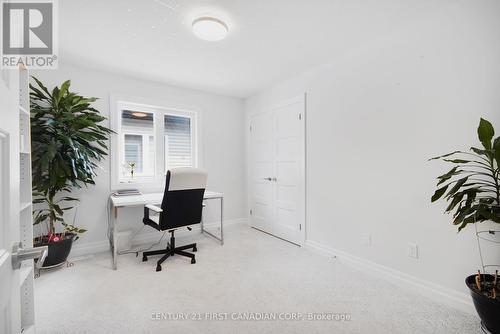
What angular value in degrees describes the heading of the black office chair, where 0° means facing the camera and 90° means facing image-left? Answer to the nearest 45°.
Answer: approximately 135°

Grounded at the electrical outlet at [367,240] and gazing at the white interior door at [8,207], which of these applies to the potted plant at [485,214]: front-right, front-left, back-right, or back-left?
front-left

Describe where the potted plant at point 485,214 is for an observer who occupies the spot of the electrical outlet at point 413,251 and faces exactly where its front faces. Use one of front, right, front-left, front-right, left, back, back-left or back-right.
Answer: left

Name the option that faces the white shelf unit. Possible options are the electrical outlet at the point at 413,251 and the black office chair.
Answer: the electrical outlet

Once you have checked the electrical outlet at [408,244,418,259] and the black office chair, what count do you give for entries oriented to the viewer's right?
0

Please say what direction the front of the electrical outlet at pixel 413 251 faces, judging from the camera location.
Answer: facing the viewer and to the left of the viewer

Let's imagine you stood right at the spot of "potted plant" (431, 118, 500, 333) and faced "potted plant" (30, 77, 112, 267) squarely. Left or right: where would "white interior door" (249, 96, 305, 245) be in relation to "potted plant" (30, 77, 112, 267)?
right

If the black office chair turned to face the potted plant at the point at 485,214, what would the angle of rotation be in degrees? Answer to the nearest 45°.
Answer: approximately 180°

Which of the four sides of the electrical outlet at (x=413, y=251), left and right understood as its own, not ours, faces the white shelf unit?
front

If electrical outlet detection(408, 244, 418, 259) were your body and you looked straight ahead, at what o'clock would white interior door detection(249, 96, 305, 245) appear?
The white interior door is roughly at 2 o'clock from the electrical outlet.

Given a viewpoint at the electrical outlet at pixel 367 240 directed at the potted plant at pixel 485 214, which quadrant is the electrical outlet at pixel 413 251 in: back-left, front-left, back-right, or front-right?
front-left

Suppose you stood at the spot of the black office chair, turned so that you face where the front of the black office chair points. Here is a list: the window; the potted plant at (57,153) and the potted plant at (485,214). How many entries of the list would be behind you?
1
